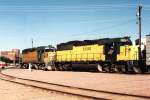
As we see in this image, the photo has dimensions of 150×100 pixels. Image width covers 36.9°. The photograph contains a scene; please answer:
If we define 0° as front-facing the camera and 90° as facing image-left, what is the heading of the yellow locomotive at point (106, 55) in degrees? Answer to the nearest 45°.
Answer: approximately 315°
